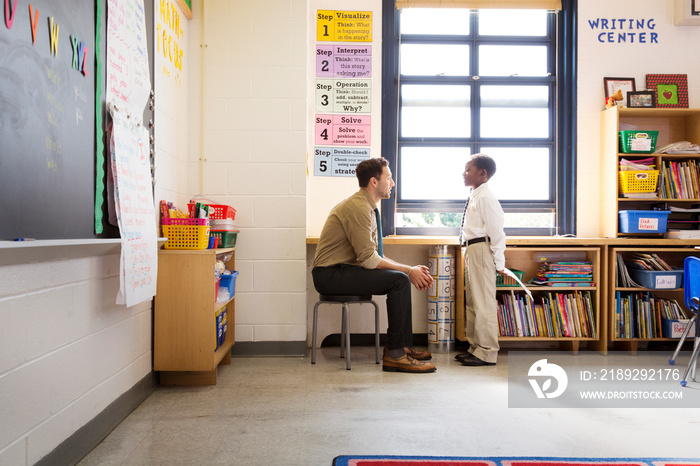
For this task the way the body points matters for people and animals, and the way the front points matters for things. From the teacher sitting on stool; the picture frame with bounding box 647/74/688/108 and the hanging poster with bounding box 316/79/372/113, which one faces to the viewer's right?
the teacher sitting on stool

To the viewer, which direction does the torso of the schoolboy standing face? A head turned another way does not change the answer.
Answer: to the viewer's left

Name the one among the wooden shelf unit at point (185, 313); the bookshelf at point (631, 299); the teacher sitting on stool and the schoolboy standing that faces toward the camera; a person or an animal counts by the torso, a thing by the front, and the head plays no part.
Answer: the bookshelf

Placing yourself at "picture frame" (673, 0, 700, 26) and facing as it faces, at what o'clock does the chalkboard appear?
The chalkboard is roughly at 1 o'clock from the picture frame.

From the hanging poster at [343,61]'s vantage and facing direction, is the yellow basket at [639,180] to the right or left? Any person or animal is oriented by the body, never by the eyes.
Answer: on its left

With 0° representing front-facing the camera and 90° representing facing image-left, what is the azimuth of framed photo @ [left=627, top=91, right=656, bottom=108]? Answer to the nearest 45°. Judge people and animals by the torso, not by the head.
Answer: approximately 0°

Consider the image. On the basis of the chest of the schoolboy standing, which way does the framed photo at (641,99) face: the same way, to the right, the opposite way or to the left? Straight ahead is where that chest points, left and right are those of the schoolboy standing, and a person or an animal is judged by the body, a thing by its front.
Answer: to the left

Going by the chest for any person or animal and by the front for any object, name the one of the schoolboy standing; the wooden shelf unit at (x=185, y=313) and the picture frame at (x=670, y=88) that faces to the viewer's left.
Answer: the schoolboy standing

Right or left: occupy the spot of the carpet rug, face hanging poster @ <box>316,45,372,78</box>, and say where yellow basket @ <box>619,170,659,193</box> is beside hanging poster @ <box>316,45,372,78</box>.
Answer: right

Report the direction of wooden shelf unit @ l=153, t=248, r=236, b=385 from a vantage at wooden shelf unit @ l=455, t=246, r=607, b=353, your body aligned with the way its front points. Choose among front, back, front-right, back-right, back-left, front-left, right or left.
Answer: front-right

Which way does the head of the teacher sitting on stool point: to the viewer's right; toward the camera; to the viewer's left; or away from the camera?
to the viewer's right

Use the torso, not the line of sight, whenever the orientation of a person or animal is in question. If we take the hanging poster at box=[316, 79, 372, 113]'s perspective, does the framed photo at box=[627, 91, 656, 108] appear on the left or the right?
on its left

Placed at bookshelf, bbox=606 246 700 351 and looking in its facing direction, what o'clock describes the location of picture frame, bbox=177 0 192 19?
The picture frame is roughly at 2 o'clock from the bookshelf.
